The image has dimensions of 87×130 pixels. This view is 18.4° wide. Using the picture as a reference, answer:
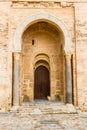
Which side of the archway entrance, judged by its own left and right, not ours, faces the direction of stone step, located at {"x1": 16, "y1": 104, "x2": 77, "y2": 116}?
front

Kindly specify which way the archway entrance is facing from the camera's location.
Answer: facing the viewer
